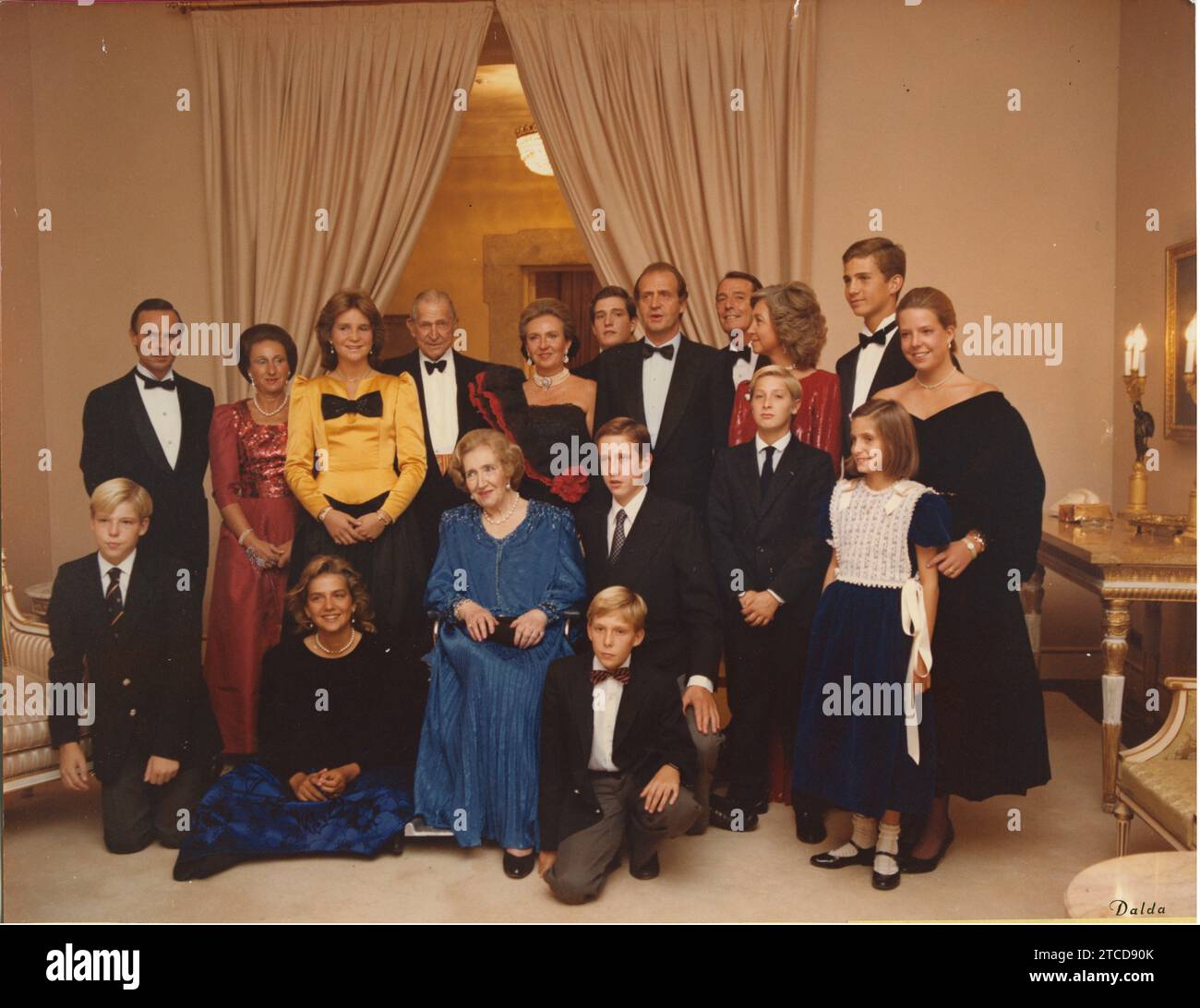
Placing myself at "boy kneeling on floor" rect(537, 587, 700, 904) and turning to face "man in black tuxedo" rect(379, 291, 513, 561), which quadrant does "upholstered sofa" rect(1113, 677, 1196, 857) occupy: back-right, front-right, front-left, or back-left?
back-right

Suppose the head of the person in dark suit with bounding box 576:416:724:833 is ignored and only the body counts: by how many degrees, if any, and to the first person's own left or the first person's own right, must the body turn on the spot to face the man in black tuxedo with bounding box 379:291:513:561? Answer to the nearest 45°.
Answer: approximately 90° to the first person's own right
